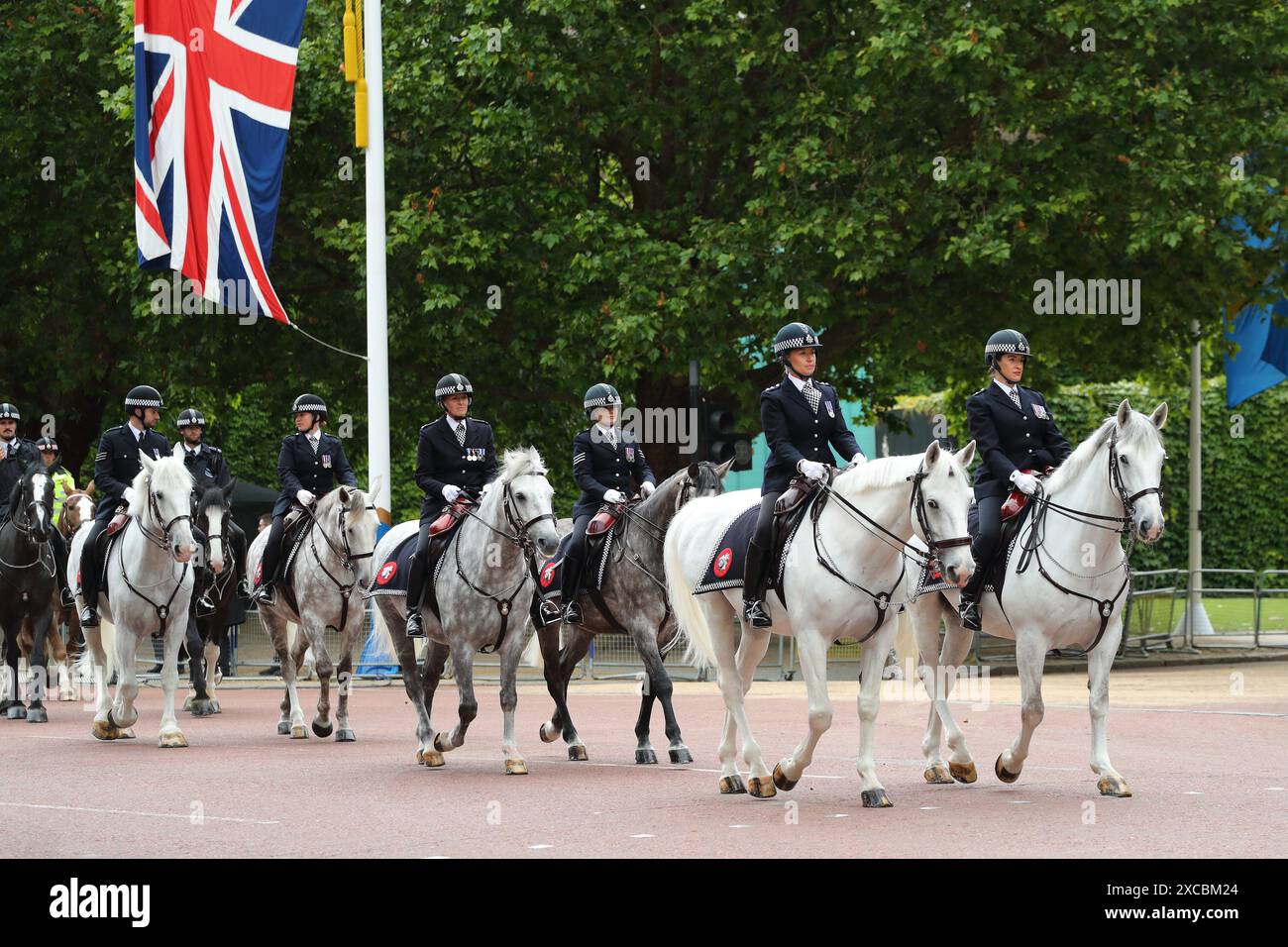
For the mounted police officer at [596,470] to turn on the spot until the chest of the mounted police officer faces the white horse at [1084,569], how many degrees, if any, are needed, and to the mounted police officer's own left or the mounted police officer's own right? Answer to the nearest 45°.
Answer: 0° — they already face it

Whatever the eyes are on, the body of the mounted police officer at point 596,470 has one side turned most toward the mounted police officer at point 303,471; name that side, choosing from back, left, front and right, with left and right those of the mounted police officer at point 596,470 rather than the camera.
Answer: back

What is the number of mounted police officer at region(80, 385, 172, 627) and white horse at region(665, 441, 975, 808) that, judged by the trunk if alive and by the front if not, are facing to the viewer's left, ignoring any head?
0

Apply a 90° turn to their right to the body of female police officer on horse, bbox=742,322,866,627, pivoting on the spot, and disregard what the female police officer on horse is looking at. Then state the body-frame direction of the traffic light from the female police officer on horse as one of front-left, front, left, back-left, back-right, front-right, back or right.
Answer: back-right

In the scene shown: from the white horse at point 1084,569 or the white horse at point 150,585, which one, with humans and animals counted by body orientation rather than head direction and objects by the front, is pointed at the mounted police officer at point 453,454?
the white horse at point 150,585

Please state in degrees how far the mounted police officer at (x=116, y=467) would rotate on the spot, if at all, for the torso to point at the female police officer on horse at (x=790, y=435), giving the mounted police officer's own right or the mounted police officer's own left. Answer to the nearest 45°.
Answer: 0° — they already face them

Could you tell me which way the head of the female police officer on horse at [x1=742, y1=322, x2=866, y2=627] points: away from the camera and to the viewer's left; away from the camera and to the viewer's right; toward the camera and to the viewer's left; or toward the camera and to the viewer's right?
toward the camera and to the viewer's right

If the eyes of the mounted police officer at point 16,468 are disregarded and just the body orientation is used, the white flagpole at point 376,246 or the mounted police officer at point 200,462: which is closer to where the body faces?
the mounted police officer

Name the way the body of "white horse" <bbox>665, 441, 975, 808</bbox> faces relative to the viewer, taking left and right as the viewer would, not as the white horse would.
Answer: facing the viewer and to the right of the viewer

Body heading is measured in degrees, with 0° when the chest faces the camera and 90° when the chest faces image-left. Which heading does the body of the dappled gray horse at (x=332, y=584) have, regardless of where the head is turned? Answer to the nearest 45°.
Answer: approximately 315°

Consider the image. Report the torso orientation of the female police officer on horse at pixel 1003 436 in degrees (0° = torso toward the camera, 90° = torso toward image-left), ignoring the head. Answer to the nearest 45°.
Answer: approximately 315°

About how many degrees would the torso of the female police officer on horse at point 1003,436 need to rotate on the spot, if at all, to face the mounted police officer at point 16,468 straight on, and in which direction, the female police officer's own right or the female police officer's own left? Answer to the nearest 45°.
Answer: approximately 180°

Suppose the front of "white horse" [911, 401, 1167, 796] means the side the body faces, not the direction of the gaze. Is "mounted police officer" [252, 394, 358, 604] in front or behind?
behind
